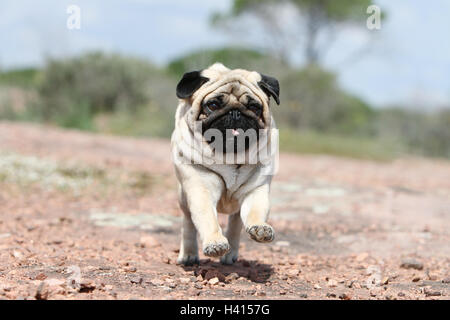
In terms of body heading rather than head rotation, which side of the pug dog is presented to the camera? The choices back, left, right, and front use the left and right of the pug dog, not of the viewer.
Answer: front

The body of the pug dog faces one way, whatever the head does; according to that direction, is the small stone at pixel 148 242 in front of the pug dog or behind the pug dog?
behind

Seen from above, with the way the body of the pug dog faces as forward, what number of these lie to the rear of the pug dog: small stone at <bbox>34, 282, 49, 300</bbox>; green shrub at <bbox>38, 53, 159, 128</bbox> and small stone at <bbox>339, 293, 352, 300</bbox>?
1

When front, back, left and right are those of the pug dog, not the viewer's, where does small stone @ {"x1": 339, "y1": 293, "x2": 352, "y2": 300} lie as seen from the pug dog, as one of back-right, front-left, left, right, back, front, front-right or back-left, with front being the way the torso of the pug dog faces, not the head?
front-left

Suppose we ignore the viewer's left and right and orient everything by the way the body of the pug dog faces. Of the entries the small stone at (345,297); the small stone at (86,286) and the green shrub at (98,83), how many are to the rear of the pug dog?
1

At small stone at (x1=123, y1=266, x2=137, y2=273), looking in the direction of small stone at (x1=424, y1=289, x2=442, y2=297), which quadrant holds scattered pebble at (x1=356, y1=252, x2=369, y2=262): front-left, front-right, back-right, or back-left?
front-left

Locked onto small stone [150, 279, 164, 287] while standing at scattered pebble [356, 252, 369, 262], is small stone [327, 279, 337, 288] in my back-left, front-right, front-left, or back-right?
front-left

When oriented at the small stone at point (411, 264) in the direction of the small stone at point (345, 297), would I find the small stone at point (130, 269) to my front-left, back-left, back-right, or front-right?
front-right

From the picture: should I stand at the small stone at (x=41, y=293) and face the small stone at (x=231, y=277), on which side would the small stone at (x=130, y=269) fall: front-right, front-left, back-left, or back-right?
front-left

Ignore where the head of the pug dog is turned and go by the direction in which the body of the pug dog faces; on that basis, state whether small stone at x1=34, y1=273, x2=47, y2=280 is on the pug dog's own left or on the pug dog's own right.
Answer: on the pug dog's own right

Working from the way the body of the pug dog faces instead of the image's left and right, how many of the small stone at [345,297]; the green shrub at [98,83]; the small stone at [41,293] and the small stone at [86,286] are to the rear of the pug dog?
1
